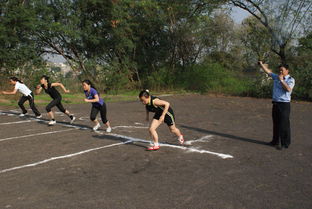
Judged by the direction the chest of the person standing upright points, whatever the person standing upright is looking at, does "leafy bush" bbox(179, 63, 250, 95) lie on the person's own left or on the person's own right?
on the person's own right

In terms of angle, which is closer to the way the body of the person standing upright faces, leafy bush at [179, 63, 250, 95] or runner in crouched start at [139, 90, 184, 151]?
the runner in crouched start

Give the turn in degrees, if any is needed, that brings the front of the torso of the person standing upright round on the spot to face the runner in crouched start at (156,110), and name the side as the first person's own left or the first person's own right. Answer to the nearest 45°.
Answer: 0° — they already face them
